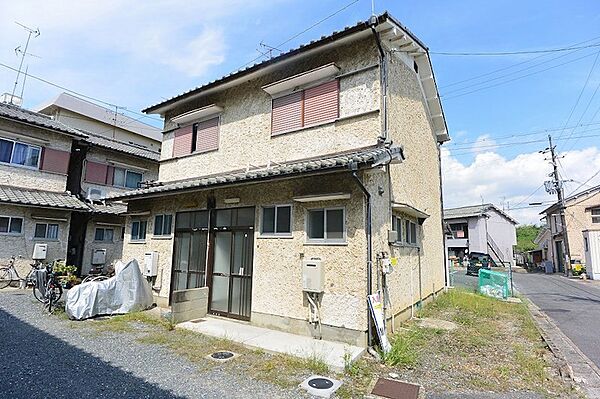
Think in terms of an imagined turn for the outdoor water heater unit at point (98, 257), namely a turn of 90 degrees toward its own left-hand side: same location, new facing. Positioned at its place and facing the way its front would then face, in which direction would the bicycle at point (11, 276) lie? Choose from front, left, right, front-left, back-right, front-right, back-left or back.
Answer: back-right

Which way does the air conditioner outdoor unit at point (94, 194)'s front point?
toward the camera

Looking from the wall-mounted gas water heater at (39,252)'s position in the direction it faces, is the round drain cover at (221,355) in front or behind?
in front

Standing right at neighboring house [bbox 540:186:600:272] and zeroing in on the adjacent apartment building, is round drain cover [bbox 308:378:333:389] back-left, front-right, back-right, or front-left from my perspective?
front-left

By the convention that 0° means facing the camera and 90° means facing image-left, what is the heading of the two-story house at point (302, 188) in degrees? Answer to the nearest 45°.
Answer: approximately 45°

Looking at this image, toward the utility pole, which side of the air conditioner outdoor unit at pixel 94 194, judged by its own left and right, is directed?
left

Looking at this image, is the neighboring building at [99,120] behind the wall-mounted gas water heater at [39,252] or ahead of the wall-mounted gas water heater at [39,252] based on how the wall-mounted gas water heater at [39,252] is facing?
behind

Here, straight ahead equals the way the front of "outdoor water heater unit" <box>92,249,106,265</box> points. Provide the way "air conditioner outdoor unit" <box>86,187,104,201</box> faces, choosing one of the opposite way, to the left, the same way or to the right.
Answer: the same way

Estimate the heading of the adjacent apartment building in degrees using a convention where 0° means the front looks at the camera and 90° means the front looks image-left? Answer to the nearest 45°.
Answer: approximately 315°

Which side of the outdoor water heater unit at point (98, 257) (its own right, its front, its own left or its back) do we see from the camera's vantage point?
front

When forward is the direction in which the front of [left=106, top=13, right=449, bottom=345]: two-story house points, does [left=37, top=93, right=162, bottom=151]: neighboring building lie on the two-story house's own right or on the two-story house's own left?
on the two-story house's own right

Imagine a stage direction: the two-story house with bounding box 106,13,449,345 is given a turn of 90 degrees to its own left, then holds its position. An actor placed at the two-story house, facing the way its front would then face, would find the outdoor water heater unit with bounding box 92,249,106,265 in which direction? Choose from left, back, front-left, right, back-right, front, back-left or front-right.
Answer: back

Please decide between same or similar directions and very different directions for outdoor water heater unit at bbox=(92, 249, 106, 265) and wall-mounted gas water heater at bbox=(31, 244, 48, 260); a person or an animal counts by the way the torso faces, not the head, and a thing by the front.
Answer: same or similar directions

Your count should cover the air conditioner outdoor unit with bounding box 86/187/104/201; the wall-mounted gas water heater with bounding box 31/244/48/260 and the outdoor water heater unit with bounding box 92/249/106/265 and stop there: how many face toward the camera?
3

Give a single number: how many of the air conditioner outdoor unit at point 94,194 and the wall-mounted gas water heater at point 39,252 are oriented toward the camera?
2

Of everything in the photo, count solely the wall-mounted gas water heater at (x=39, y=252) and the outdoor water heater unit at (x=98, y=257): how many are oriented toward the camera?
2

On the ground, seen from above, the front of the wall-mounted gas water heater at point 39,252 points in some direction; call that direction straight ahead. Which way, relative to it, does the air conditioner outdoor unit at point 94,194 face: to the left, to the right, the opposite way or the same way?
the same way

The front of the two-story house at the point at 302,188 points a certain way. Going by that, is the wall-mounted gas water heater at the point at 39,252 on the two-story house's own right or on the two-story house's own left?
on the two-story house's own right
